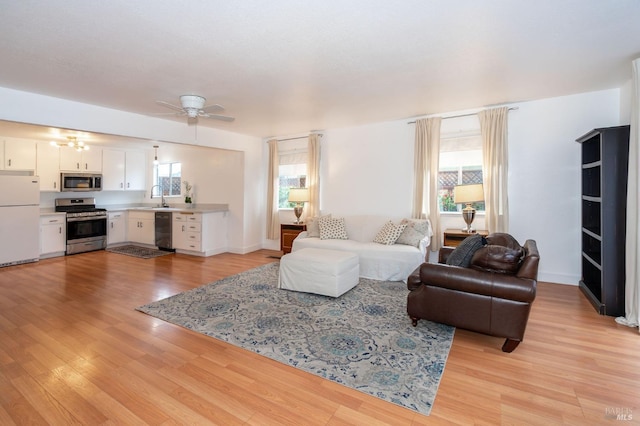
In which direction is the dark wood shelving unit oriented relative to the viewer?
to the viewer's left

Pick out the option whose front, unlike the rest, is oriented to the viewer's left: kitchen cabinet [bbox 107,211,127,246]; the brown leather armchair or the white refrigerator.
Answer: the brown leather armchair

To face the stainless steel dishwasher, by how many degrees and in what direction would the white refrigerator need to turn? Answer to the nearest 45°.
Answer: approximately 45° to its left

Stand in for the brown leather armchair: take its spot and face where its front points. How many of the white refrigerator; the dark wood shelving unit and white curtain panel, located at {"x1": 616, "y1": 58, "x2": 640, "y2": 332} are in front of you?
1

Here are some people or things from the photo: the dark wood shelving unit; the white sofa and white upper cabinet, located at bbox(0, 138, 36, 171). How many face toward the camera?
2

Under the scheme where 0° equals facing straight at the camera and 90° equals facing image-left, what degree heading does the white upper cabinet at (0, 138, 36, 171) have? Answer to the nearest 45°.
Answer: approximately 0°
